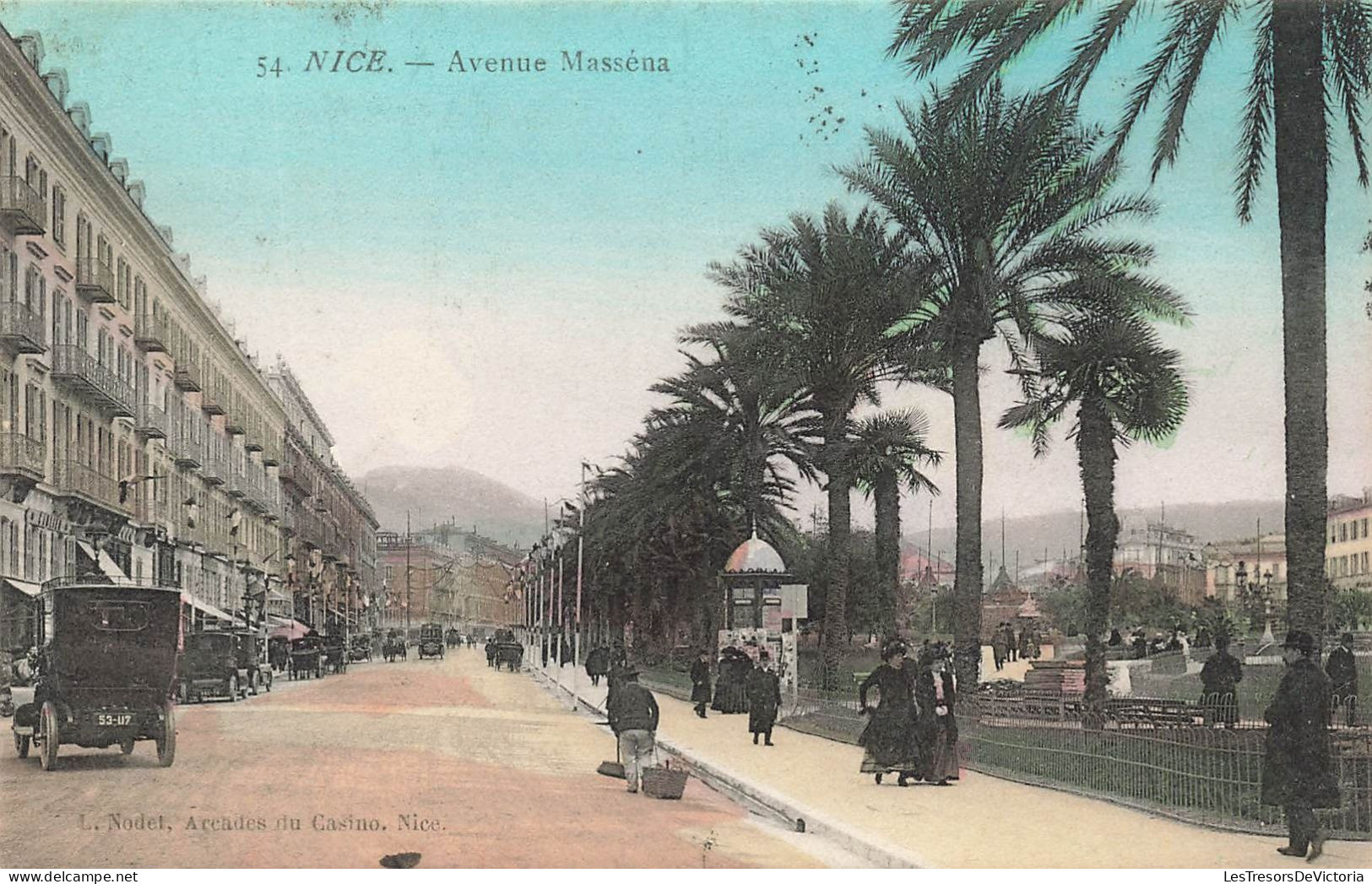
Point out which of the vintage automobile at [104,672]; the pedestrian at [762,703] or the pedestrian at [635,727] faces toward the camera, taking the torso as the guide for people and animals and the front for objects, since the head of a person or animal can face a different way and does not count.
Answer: the pedestrian at [762,703]

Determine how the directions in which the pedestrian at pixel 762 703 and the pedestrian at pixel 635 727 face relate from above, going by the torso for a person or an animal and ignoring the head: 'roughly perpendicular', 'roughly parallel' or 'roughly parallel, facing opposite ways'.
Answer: roughly parallel, facing opposite ways

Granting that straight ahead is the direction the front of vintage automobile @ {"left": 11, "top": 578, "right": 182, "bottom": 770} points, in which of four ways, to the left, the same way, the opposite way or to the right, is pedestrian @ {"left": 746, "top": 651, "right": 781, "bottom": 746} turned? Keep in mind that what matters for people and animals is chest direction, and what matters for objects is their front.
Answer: the opposite way

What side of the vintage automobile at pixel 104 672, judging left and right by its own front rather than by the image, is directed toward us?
back

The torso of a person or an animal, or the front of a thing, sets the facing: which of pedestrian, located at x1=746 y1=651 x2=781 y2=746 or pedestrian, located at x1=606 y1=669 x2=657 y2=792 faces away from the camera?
pedestrian, located at x1=606 y1=669 x2=657 y2=792

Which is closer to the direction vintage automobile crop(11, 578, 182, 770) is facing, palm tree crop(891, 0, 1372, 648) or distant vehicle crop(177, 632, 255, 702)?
the distant vehicle

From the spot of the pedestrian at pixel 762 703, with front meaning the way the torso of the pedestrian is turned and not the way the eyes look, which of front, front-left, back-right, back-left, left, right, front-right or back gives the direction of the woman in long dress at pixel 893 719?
front

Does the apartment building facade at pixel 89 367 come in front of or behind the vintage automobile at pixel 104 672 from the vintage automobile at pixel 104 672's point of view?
in front

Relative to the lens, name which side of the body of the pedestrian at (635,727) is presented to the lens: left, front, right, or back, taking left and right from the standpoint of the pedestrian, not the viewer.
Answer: back

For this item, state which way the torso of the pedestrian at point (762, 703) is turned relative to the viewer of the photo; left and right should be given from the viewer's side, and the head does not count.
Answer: facing the viewer

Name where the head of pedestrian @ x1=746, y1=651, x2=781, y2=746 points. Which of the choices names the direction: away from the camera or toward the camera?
toward the camera

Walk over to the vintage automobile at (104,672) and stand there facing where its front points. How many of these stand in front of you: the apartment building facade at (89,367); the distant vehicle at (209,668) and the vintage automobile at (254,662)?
3

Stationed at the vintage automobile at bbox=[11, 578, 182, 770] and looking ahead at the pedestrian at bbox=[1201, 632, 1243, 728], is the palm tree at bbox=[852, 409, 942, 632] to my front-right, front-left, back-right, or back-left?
front-left

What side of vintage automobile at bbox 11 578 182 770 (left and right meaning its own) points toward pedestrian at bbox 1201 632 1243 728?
right

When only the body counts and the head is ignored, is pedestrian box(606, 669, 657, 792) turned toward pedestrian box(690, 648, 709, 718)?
yes
